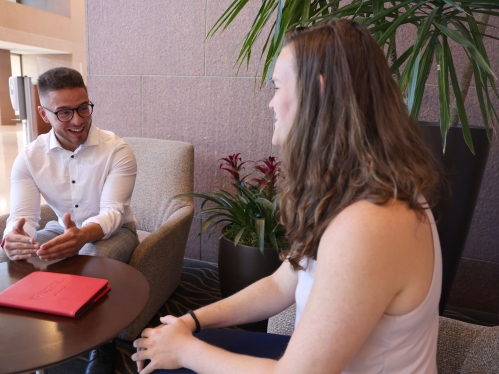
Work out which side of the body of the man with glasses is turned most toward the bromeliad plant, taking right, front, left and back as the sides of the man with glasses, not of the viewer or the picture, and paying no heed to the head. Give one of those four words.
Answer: left

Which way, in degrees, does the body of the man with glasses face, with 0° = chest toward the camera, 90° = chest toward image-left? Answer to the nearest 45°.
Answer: approximately 0°

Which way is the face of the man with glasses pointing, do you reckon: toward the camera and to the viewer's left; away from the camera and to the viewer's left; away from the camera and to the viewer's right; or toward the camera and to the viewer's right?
toward the camera and to the viewer's right

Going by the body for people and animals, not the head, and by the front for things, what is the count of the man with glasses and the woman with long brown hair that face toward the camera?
1

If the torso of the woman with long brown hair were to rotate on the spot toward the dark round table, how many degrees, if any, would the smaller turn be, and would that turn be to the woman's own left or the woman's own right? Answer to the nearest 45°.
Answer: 0° — they already face it

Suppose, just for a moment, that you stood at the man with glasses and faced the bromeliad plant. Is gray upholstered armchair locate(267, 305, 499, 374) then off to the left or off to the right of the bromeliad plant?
right

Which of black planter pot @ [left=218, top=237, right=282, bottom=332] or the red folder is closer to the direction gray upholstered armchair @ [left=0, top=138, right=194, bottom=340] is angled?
the red folder

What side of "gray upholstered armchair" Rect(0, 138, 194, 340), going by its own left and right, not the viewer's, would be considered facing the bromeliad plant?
left

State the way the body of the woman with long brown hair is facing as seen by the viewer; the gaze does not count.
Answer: to the viewer's left
